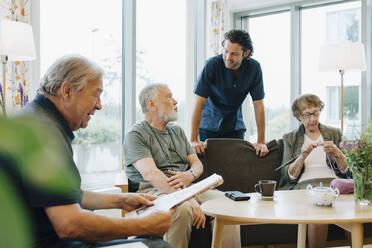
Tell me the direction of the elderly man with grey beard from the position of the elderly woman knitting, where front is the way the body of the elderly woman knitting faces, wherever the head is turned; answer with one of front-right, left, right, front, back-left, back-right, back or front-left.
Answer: front-right

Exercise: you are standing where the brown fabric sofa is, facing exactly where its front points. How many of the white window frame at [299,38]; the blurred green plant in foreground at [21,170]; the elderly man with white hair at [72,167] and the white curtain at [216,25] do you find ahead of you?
2

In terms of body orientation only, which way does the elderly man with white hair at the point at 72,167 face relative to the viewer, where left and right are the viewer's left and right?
facing to the right of the viewer

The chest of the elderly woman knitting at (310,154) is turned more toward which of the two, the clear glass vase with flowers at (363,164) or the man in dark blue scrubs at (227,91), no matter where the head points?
the clear glass vase with flowers

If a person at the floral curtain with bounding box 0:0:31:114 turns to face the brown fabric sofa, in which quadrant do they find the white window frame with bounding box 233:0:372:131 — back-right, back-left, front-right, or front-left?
front-left

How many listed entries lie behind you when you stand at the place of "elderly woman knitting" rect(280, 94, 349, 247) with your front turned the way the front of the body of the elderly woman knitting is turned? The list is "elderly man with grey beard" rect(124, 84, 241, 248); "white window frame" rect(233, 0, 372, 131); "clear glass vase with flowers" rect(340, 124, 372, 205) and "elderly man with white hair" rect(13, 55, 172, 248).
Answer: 1

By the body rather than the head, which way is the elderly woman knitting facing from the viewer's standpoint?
toward the camera

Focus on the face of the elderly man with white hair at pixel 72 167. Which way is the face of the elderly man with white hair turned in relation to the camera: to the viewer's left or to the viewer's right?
to the viewer's right

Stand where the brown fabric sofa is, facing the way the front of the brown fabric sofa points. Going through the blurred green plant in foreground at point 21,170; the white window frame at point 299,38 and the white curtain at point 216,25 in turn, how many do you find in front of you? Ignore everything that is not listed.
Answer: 1

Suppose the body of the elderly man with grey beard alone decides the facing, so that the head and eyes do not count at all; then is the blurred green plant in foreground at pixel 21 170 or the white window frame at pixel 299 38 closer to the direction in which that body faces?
the blurred green plant in foreground

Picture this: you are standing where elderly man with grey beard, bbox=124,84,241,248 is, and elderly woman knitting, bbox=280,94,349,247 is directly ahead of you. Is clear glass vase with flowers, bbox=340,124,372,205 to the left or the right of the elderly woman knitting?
right

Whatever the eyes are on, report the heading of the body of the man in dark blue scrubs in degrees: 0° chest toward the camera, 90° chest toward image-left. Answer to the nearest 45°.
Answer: approximately 0°

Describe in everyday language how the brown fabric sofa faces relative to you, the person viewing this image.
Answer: facing the viewer
